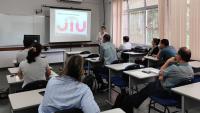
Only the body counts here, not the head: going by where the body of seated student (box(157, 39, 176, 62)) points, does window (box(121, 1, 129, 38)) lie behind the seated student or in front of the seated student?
in front

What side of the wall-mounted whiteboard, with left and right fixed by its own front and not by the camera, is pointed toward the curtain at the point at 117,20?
left

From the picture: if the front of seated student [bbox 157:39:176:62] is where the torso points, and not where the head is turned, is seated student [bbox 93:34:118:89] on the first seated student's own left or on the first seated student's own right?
on the first seated student's own left

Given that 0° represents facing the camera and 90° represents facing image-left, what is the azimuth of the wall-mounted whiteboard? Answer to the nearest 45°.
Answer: approximately 0°

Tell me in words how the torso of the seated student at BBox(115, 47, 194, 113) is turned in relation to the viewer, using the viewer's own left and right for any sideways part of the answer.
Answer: facing to the left of the viewer

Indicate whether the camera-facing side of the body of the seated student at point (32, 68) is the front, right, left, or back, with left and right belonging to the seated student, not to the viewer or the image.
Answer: back

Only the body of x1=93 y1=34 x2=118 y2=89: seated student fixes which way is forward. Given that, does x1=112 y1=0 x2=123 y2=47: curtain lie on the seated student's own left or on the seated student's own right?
on the seated student's own right

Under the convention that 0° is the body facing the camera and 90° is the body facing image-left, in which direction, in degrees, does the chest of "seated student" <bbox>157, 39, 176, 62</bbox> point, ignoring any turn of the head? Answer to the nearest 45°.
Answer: approximately 135°

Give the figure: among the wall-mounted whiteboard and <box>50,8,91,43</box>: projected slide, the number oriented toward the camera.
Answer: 2

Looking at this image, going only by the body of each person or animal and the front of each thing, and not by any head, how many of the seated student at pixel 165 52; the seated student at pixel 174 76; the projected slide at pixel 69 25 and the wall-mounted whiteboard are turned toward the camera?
2

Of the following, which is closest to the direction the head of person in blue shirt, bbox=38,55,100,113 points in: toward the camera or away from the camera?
away from the camera
